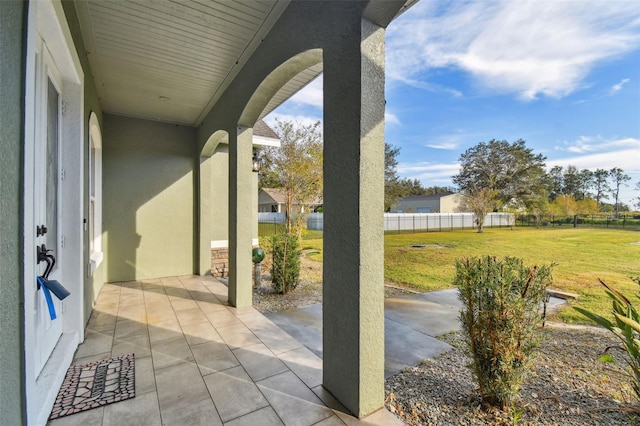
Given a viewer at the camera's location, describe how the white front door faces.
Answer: facing to the right of the viewer

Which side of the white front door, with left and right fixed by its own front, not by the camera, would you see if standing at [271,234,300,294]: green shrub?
front

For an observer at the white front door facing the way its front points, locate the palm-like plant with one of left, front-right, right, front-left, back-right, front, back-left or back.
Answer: front-right

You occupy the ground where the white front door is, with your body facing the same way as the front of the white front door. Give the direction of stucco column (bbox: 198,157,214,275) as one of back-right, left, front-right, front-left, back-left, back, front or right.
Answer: front-left

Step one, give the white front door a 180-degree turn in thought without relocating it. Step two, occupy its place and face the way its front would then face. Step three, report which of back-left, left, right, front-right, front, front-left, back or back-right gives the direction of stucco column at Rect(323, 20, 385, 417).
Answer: back-left

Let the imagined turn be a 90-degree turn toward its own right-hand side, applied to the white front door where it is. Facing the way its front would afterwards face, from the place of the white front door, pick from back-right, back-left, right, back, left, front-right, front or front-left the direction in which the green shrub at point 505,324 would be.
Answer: front-left

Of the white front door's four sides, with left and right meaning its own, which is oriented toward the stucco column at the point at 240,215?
front
